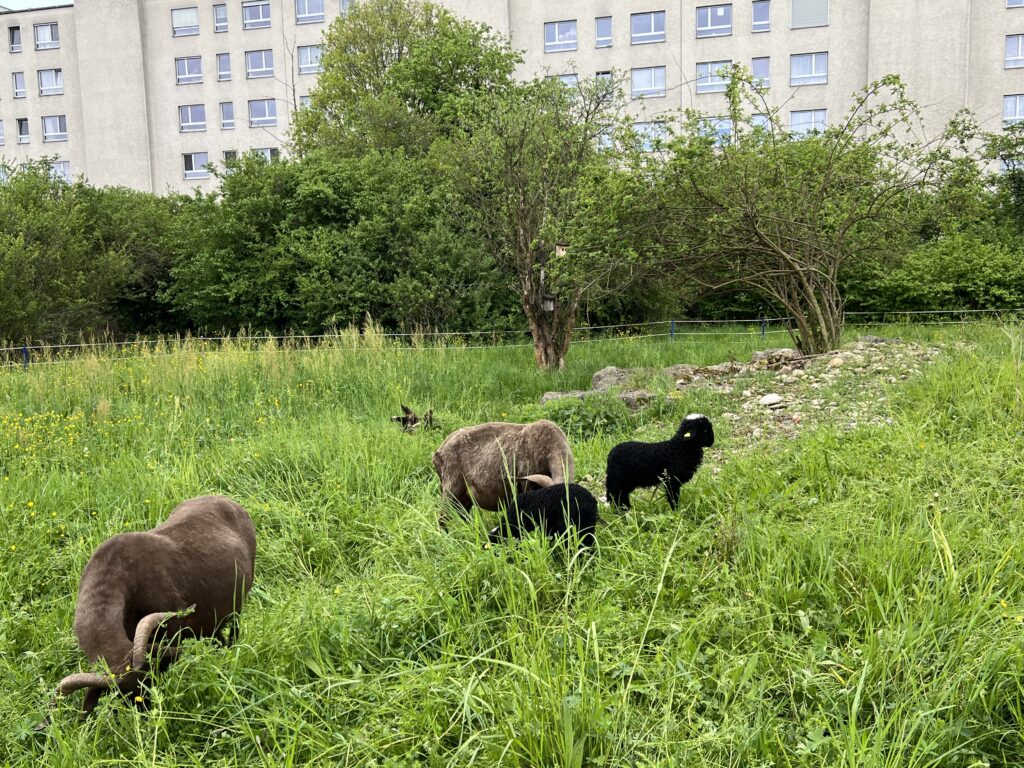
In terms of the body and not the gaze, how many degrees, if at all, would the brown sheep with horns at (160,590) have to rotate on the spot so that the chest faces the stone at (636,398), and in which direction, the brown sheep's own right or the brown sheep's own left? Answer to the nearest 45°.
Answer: approximately 180°

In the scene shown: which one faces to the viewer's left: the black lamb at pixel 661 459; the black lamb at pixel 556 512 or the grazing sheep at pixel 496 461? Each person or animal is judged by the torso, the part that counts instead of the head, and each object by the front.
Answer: the black lamb at pixel 556 512

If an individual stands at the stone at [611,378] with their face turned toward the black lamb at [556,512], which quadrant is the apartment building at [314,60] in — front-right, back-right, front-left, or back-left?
back-right

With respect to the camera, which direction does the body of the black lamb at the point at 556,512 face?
to the viewer's left

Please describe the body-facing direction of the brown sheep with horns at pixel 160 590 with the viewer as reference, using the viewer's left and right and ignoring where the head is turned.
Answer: facing the viewer and to the left of the viewer

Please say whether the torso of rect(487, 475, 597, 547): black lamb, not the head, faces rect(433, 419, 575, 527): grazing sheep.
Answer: no

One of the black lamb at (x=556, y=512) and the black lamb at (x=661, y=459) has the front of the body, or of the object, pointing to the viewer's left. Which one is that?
the black lamb at (x=556, y=512)

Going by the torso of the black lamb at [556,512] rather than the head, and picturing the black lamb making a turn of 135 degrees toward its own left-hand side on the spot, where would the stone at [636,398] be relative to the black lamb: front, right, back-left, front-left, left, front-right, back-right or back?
back-left

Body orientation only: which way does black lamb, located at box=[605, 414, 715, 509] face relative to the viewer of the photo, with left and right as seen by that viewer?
facing to the right of the viewer

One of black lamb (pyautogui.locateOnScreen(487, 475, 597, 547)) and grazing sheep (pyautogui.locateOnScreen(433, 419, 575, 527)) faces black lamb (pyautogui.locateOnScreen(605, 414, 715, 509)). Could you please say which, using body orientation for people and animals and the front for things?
the grazing sheep

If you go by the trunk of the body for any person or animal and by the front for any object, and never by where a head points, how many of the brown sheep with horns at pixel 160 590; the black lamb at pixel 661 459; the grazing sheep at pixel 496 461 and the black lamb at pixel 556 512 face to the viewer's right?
2

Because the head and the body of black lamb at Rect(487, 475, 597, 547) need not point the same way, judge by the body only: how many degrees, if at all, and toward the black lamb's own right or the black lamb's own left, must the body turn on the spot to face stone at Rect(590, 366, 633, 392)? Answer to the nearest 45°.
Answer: approximately 90° to the black lamb's own right

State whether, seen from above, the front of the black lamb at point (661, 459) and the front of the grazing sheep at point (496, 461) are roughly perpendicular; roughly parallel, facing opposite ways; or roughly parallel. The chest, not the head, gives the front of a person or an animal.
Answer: roughly parallel

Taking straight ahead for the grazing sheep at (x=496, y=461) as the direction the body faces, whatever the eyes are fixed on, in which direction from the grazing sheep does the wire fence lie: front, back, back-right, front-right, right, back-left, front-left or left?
left

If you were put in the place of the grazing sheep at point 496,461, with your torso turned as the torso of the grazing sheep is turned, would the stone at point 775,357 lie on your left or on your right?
on your left

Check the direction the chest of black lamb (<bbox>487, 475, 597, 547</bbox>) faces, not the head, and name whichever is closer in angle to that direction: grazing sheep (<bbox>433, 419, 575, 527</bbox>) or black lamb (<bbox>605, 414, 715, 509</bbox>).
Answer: the grazing sheep

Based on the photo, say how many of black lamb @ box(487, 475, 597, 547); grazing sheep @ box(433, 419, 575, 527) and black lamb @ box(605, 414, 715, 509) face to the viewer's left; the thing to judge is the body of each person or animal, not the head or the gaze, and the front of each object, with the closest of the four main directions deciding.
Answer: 1

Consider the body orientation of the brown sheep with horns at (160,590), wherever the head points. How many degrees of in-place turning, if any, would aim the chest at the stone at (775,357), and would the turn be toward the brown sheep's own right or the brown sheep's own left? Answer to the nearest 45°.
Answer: approximately 180°

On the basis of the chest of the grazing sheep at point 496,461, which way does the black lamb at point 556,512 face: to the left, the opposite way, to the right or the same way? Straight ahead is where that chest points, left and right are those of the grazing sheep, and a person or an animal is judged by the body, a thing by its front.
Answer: the opposite way

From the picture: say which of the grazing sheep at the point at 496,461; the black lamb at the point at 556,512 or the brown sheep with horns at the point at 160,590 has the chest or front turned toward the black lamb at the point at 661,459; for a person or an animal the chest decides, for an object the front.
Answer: the grazing sheep

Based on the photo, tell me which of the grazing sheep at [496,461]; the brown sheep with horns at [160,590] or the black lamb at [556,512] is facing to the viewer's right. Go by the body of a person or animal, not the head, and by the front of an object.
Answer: the grazing sheep

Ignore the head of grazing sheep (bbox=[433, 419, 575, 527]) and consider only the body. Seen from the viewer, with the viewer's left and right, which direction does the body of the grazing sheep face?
facing to the right of the viewer

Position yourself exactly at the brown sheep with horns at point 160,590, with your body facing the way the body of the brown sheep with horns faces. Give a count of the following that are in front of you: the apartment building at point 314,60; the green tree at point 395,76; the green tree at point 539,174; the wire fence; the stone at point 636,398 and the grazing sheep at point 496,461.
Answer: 0
